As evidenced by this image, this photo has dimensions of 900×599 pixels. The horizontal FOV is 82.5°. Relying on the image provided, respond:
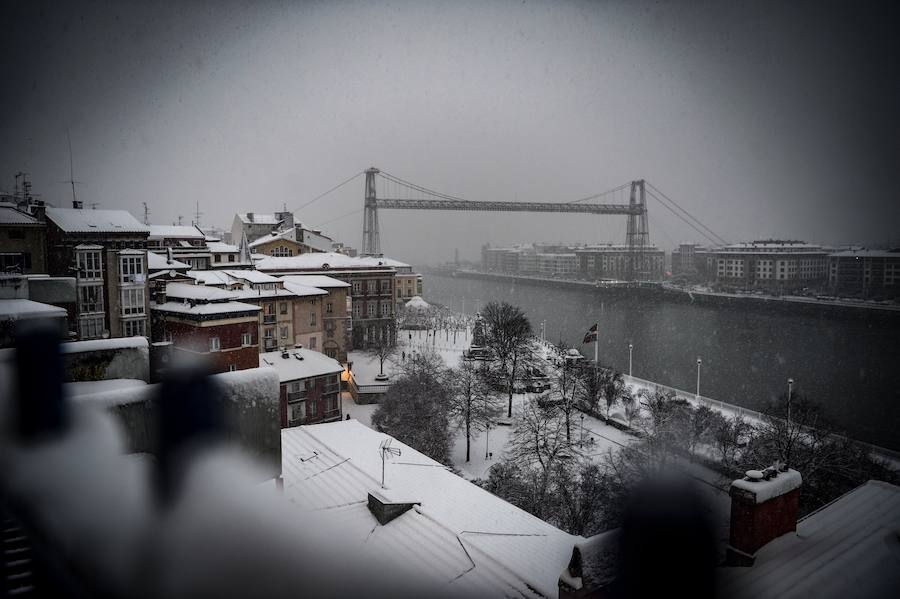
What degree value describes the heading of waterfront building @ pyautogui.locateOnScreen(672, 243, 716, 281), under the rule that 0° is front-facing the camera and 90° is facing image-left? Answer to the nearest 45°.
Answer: approximately 45°

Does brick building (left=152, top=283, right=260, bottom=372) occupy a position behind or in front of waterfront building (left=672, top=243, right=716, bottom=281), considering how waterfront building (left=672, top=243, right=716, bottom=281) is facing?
in front

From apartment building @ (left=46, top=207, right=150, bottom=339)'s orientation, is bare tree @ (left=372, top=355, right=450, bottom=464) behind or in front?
in front

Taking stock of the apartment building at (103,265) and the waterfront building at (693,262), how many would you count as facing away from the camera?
0

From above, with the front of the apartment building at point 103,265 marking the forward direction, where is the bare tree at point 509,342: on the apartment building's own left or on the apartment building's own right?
on the apartment building's own left

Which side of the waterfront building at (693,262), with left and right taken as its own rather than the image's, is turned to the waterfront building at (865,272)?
left

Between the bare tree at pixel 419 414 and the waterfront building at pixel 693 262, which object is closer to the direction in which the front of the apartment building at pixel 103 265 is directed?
the bare tree

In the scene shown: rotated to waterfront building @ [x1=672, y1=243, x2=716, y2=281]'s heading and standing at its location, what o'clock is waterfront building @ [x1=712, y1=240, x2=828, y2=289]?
waterfront building @ [x1=712, y1=240, x2=828, y2=289] is roughly at 10 o'clock from waterfront building @ [x1=672, y1=243, x2=716, y2=281].

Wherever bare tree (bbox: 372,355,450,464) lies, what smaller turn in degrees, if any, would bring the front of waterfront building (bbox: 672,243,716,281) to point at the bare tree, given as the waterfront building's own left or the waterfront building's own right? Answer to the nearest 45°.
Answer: approximately 45° to the waterfront building's own left

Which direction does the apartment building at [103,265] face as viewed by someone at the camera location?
facing the viewer and to the right of the viewer
